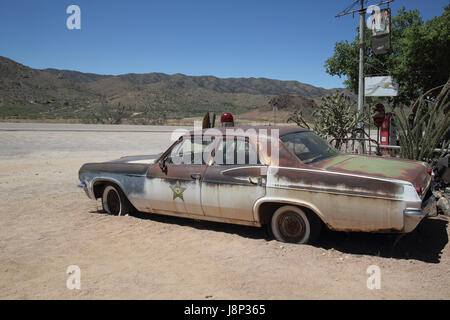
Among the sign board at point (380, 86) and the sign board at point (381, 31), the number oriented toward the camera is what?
2

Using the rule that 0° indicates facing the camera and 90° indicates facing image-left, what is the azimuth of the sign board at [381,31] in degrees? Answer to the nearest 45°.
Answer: approximately 0°

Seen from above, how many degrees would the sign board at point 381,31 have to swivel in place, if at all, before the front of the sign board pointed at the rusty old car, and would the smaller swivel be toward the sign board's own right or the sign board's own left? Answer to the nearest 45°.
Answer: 0° — it already faces it

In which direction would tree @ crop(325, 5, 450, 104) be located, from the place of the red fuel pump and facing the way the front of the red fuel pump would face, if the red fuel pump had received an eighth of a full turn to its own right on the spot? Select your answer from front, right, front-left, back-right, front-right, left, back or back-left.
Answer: right
